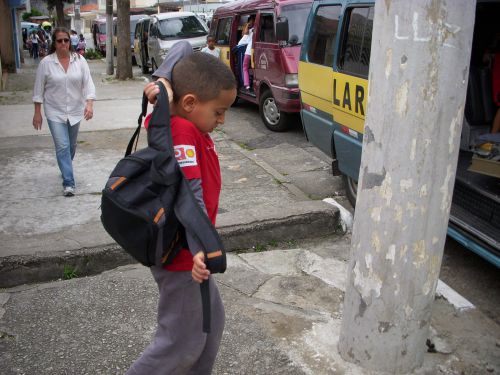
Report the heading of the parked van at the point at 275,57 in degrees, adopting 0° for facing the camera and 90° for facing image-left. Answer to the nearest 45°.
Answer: approximately 315°

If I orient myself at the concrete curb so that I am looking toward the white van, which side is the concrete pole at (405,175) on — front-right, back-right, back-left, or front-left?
back-right

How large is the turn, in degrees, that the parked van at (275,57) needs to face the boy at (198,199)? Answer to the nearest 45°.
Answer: approximately 45° to its right

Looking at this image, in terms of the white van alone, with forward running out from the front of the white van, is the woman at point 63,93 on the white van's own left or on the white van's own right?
on the white van's own right

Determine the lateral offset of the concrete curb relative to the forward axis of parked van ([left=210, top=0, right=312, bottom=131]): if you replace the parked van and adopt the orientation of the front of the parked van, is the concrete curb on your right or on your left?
on your right

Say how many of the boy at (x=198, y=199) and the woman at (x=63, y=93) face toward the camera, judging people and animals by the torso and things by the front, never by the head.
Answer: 1
